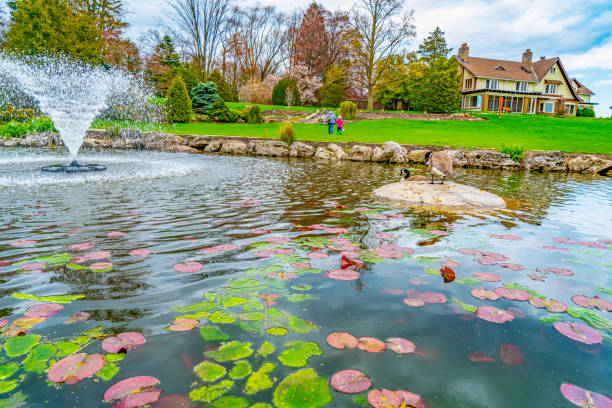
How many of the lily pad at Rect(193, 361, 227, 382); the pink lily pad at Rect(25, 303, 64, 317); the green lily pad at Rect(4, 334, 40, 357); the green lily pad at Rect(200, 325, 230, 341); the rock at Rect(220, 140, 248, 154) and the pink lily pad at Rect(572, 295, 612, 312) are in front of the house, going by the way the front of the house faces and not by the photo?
6

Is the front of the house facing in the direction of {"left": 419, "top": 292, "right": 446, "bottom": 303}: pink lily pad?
yes

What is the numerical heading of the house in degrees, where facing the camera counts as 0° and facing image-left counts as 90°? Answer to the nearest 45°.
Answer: approximately 0°

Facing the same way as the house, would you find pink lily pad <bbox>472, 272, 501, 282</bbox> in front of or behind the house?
in front

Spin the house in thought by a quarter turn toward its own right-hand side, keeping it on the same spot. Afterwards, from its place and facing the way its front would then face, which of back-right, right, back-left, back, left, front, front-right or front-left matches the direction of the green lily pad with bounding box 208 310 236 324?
left

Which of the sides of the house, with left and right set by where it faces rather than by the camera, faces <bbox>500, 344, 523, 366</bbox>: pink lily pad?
front

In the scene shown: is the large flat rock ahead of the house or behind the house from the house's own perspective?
ahead

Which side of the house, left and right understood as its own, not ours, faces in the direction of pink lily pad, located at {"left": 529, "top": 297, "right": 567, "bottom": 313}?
front

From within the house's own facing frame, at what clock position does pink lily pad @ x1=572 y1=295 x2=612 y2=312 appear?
The pink lily pad is roughly at 12 o'clock from the house.

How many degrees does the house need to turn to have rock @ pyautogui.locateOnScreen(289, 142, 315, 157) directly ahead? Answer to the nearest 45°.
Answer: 0° — it already faces it

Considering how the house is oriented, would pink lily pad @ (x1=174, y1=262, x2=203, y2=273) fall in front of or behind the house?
in front

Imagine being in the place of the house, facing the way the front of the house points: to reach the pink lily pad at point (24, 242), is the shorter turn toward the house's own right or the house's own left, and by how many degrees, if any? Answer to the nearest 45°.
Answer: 0° — it already faces it

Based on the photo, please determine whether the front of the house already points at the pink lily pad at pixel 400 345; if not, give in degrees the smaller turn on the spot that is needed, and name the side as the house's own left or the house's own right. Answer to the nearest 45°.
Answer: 0° — it already faces it

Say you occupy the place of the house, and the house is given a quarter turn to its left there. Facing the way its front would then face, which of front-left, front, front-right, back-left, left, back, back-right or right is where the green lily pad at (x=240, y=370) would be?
right
